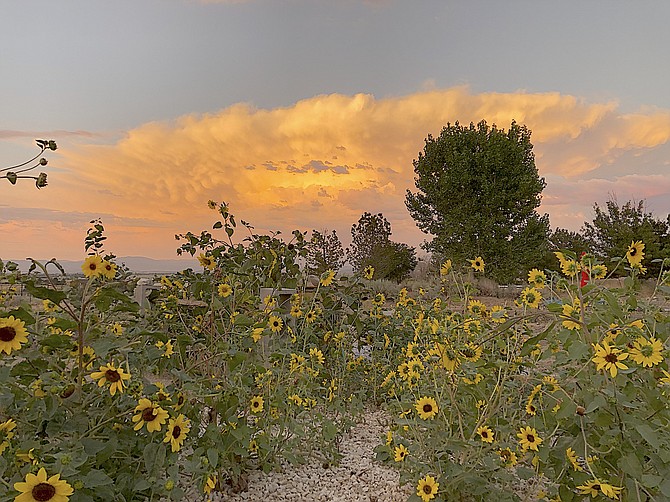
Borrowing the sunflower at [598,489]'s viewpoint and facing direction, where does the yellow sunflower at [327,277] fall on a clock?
The yellow sunflower is roughly at 4 o'clock from the sunflower.

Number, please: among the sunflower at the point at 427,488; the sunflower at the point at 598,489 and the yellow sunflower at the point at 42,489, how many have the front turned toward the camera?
3

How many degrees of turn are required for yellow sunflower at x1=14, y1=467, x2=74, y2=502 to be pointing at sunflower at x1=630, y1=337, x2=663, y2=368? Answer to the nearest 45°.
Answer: approximately 90° to its left

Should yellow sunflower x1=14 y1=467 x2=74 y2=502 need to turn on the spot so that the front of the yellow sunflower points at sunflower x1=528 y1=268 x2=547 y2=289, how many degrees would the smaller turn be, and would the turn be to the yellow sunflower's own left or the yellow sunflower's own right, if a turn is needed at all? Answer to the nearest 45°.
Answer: approximately 90° to the yellow sunflower's own left

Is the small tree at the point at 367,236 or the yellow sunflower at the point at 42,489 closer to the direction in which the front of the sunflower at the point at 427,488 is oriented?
the yellow sunflower

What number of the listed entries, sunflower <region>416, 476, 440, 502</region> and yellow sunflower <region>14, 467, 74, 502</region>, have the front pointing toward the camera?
2

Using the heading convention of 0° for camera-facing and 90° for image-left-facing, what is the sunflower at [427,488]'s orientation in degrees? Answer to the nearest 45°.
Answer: approximately 0°

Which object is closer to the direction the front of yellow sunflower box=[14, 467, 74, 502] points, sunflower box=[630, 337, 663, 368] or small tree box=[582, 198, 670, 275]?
the sunflower

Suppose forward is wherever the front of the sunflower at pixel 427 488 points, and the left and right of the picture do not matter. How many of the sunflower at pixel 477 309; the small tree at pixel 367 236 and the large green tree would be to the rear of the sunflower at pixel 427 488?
3

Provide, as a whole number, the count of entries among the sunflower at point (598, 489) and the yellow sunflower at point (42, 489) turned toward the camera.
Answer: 2

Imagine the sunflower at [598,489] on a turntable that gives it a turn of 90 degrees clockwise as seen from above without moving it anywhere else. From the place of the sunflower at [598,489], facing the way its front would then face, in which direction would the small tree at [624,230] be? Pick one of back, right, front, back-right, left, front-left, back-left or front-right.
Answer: right

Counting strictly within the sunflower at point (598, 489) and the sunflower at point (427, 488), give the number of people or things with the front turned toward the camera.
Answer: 2
